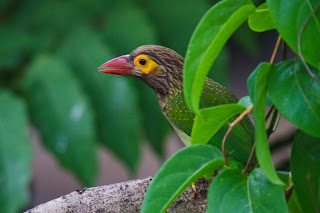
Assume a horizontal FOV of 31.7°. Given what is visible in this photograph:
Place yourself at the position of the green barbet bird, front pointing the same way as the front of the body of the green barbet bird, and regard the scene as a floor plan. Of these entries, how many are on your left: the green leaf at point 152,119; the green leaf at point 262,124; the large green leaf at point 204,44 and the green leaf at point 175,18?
2

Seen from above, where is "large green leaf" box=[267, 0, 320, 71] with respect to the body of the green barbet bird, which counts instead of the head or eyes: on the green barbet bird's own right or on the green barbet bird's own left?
on the green barbet bird's own left

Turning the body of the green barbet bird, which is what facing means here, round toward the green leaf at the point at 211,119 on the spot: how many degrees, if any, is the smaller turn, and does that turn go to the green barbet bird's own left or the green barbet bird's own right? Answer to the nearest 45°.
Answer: approximately 90° to the green barbet bird's own left

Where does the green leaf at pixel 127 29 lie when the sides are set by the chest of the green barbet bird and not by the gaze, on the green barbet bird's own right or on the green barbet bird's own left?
on the green barbet bird's own right

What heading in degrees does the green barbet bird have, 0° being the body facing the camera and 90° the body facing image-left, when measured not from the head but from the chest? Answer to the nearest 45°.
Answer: approximately 90°

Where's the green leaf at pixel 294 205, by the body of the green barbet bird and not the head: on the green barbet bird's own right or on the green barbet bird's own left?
on the green barbet bird's own left
